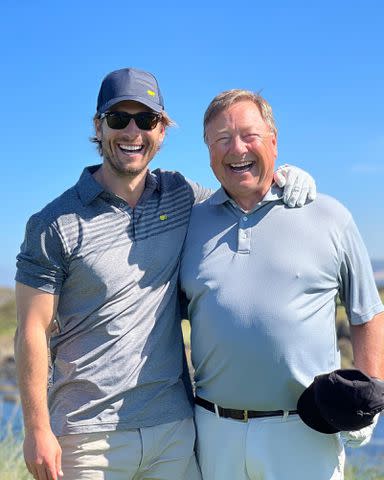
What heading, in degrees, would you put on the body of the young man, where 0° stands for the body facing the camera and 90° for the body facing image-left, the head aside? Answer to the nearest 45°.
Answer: approximately 0°

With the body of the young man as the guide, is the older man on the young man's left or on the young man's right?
on the young man's left
